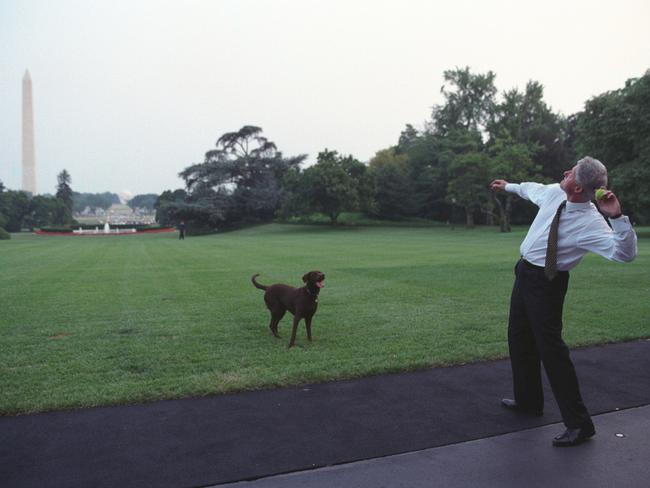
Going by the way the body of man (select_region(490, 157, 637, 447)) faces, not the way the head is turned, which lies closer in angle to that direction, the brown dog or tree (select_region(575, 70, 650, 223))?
the brown dog

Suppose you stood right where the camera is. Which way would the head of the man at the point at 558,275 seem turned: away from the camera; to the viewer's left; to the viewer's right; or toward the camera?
to the viewer's left

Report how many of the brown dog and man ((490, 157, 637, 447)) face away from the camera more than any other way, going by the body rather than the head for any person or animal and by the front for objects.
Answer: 0

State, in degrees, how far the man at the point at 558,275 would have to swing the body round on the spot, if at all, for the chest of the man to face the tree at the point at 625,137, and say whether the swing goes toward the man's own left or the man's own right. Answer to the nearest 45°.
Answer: approximately 135° to the man's own right

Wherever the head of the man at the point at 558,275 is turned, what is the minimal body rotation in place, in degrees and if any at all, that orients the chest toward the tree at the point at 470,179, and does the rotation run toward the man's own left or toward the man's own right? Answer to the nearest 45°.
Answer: approximately 135° to the man's own right

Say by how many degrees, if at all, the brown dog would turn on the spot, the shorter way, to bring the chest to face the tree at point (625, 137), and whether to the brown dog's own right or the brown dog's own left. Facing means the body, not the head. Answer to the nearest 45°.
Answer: approximately 90° to the brown dog's own left

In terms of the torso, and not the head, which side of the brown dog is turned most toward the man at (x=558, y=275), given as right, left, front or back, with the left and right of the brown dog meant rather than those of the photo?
front

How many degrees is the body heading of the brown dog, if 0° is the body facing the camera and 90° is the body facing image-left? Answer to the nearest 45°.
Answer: approximately 315°

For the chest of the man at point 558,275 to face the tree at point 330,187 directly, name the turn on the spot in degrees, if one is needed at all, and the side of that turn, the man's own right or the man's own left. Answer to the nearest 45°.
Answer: approximately 90° to the man's own right

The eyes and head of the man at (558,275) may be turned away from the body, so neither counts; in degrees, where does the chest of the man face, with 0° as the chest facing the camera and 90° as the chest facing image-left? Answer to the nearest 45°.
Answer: approximately 45°

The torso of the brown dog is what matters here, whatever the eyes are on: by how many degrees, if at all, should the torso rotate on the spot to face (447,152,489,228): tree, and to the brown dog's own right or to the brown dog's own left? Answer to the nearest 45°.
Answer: approximately 90° to the brown dog's own left
